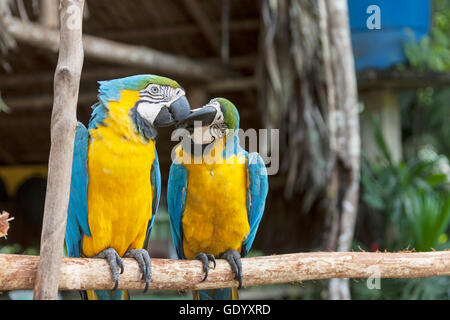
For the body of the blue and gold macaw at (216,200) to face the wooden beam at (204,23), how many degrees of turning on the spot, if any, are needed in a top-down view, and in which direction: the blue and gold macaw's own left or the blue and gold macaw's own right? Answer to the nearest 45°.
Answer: approximately 180°

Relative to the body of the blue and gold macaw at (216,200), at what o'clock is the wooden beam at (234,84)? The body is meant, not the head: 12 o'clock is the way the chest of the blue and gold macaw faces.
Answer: The wooden beam is roughly at 6 o'clock from the blue and gold macaw.

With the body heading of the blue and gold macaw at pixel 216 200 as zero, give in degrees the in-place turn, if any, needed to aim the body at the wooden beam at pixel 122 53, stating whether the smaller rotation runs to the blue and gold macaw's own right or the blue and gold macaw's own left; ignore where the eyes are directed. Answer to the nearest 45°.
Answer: approximately 180°

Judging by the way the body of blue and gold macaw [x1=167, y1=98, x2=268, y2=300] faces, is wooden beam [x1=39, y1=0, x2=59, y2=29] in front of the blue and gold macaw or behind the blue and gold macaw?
behind

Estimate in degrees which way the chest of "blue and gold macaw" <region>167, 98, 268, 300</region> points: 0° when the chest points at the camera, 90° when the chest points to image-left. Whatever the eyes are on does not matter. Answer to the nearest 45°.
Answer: approximately 0°

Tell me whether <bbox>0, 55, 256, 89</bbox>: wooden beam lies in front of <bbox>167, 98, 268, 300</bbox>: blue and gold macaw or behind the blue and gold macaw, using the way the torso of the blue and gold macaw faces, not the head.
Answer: behind

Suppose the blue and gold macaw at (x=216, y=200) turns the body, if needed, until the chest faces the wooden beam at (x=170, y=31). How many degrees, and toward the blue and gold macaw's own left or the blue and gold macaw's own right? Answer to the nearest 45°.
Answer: approximately 180°
